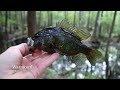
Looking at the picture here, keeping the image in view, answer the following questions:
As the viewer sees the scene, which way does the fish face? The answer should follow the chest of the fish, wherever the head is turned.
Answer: to the viewer's left

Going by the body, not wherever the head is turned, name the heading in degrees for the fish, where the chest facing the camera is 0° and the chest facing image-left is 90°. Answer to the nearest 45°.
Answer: approximately 90°
